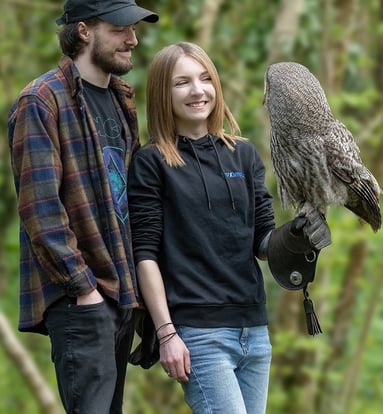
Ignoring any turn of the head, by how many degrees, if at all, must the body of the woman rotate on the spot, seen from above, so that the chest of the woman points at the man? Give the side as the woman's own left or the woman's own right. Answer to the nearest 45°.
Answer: approximately 135° to the woman's own right

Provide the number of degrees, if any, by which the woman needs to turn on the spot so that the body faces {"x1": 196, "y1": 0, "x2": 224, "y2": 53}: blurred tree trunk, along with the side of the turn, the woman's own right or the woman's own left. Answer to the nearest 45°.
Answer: approximately 135° to the woman's own left

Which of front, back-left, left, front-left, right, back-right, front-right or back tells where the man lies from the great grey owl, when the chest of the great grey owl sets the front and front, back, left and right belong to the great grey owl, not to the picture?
front-left

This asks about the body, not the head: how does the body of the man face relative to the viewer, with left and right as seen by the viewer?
facing the viewer and to the right of the viewer
